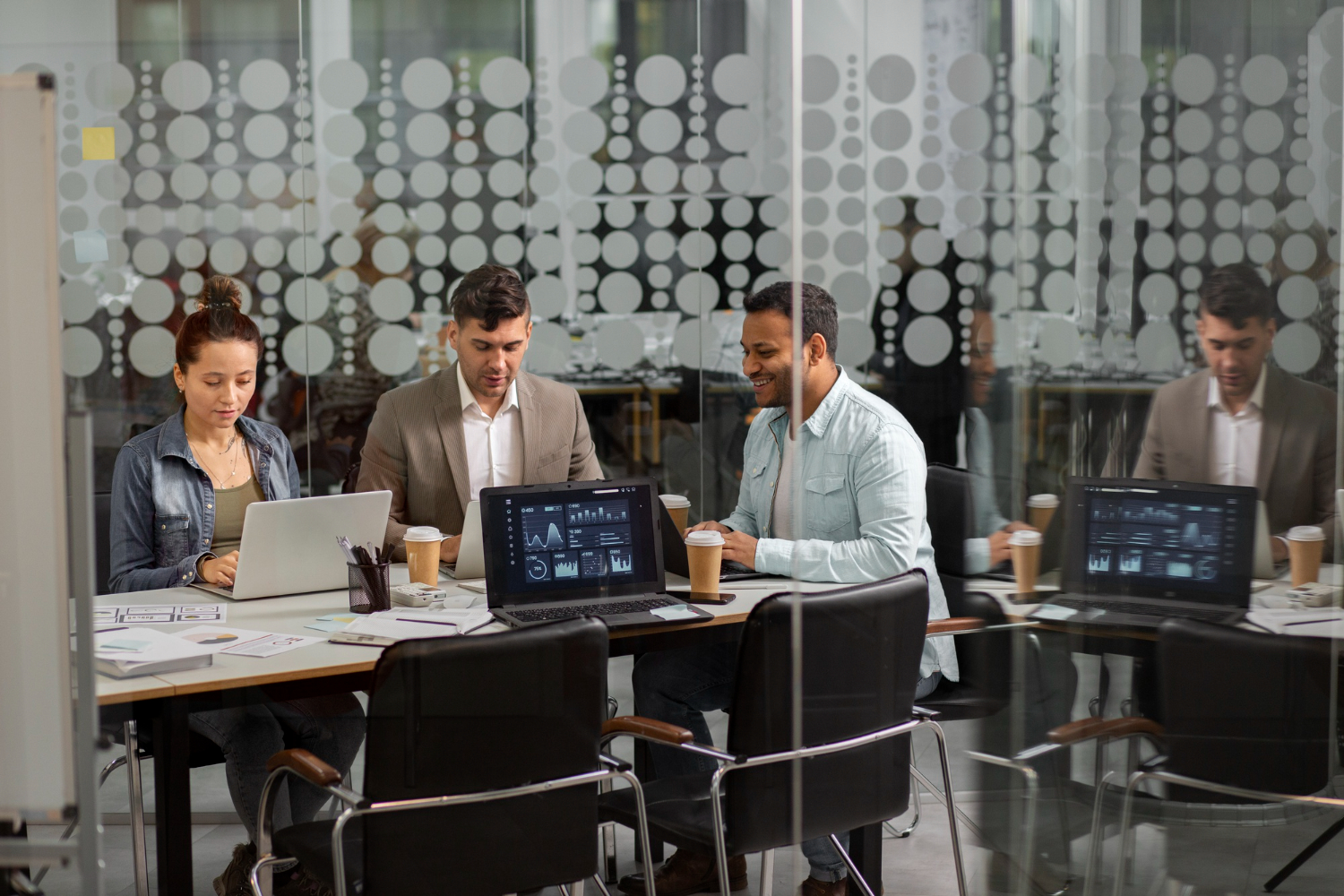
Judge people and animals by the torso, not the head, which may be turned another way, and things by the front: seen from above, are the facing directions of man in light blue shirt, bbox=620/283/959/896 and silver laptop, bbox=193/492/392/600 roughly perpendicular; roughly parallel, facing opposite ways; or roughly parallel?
roughly perpendicular

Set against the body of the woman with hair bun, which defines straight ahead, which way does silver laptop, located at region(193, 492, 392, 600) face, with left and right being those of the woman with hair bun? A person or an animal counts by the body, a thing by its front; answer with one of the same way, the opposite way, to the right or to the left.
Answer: the opposite way

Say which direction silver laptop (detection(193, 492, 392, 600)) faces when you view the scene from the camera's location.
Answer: facing away from the viewer and to the left of the viewer

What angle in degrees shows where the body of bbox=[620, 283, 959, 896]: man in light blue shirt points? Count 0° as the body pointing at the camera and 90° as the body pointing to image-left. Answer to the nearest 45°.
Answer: approximately 45°

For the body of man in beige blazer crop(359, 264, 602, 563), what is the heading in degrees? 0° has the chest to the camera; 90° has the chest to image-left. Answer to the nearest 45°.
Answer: approximately 0°

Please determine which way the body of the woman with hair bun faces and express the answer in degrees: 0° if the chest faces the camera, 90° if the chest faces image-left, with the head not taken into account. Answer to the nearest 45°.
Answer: approximately 315°

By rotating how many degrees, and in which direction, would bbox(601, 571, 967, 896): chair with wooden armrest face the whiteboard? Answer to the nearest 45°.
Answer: approximately 90° to its left

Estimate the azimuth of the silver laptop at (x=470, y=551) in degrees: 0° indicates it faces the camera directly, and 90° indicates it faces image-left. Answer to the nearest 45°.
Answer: approximately 135°

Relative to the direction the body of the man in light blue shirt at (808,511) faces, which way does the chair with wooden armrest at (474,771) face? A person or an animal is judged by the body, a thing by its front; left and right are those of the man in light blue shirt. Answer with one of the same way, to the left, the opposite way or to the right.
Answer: to the right
